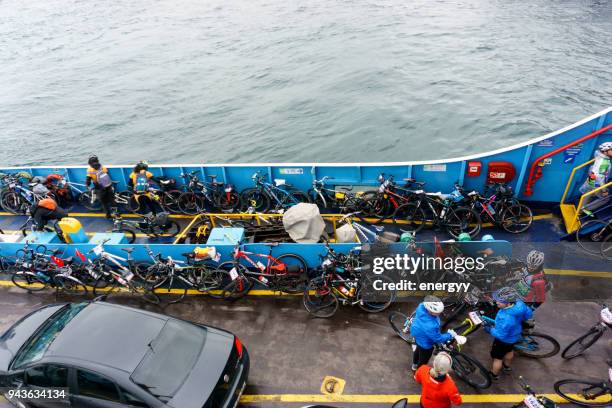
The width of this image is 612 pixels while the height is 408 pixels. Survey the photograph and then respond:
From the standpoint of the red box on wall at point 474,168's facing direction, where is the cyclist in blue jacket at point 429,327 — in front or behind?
in front

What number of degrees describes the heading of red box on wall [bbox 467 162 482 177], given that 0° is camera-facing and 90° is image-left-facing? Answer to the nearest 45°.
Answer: approximately 0°

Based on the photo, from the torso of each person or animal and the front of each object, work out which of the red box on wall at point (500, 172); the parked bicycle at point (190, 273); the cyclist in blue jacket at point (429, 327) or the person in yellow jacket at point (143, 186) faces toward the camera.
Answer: the red box on wall

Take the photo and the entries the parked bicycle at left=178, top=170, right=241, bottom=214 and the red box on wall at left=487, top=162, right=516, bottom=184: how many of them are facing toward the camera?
1

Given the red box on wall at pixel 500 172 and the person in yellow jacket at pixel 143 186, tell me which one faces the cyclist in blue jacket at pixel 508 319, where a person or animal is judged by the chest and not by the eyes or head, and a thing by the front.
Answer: the red box on wall

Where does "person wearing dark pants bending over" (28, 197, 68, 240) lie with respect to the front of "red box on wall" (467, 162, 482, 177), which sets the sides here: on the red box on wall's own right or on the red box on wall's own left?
on the red box on wall's own right

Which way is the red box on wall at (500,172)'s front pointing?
toward the camera

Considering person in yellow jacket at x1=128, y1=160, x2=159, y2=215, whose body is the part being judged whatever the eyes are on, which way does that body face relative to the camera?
away from the camera
